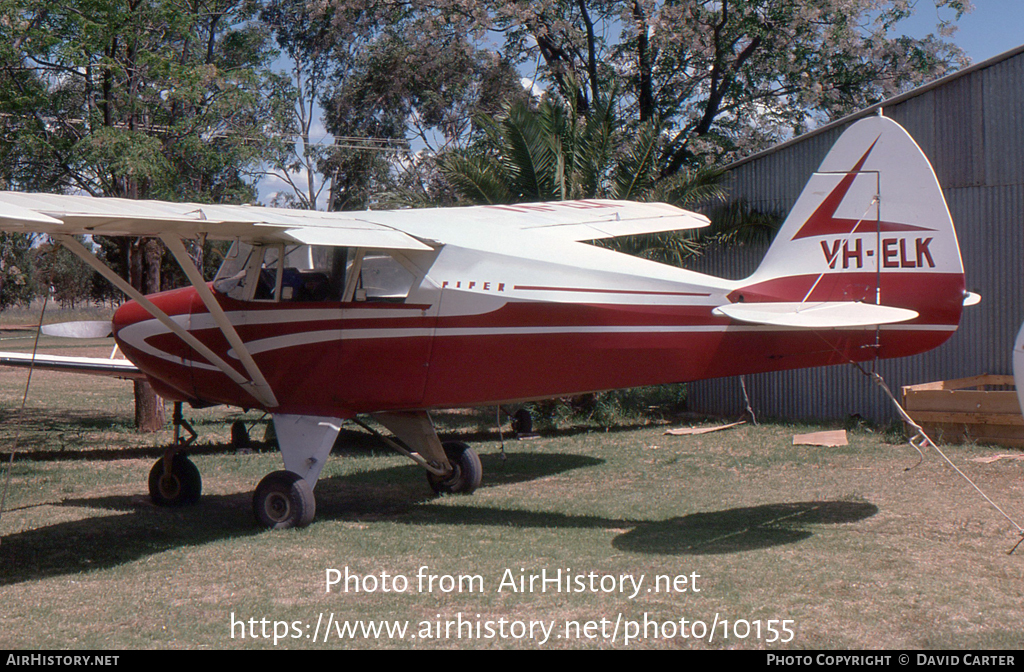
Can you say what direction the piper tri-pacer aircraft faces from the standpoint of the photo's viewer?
facing away from the viewer and to the left of the viewer

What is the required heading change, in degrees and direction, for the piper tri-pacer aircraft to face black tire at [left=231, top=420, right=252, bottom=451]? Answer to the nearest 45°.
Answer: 0° — it already faces it

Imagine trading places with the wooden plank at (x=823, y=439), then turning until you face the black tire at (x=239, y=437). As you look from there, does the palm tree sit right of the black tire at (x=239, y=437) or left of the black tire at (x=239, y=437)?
right

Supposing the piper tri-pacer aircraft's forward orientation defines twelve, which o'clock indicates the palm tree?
The palm tree is roughly at 2 o'clock from the piper tri-pacer aircraft.
